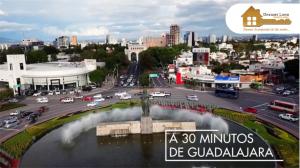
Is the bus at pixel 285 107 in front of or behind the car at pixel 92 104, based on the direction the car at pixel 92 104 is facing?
behind

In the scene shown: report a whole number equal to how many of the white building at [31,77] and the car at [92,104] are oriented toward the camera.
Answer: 1

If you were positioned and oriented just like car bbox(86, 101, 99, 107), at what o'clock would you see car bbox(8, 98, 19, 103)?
car bbox(8, 98, 19, 103) is roughly at 1 o'clock from car bbox(86, 101, 99, 107).

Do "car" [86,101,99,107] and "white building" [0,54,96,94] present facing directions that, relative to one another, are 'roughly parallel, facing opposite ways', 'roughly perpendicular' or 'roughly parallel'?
roughly perpendicular

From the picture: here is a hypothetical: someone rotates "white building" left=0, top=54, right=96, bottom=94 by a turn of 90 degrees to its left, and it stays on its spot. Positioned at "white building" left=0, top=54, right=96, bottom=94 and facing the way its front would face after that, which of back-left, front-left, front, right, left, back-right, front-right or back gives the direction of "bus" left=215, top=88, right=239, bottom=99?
front-right

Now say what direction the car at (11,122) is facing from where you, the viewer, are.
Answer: facing the viewer and to the left of the viewer

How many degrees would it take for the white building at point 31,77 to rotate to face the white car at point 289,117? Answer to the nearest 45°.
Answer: approximately 45° to its left

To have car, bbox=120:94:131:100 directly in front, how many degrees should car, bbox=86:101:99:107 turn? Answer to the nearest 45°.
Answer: approximately 135° to its right

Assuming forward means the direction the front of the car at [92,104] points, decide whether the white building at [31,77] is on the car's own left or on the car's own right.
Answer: on the car's own right

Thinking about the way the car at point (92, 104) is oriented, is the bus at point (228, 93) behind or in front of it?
behind

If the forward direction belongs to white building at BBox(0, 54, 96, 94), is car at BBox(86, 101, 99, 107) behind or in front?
in front

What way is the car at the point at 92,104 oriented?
to the viewer's left

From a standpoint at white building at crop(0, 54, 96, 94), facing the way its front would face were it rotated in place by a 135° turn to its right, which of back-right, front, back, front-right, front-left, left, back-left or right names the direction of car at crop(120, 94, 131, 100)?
back
